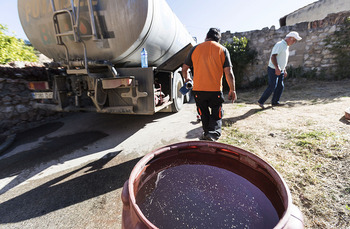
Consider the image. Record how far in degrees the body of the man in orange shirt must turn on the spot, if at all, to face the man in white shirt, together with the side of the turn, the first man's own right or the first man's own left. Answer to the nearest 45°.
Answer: approximately 45° to the first man's own right

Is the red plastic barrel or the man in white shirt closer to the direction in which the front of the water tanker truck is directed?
the man in white shirt

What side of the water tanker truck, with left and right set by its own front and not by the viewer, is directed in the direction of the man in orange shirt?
right

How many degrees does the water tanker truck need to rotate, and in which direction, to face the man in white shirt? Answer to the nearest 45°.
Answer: approximately 45° to its right

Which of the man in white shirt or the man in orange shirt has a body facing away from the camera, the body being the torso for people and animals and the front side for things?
the man in orange shirt

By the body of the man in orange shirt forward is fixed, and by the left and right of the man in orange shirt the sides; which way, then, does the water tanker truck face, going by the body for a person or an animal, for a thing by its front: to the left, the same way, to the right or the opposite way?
the same way

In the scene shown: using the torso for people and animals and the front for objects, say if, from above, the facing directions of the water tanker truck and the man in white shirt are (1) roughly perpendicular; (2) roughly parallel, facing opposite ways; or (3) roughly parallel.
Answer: roughly perpendicular

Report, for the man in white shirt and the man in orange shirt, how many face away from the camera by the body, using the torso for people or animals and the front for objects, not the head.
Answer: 1

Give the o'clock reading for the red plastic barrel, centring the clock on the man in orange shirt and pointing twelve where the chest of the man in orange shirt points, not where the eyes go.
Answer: The red plastic barrel is roughly at 6 o'clock from the man in orange shirt.

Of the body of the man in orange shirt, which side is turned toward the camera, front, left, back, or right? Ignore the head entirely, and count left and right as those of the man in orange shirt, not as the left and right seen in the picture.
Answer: back
